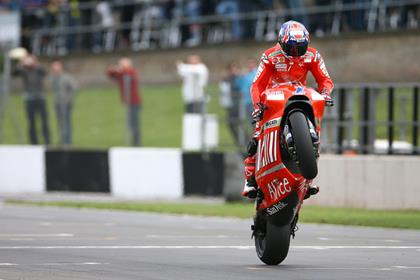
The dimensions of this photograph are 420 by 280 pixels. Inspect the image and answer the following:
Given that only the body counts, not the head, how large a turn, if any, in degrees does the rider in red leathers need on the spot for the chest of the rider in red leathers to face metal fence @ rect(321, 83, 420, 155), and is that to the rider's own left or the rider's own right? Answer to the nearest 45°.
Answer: approximately 180°

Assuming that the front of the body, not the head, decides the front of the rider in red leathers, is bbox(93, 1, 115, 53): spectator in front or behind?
behind

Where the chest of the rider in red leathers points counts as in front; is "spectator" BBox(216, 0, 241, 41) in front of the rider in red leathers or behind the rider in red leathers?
behind

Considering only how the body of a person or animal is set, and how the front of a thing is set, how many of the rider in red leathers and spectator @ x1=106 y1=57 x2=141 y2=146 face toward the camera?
1

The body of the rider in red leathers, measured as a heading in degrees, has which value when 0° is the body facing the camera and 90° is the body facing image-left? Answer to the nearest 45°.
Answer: approximately 0°
